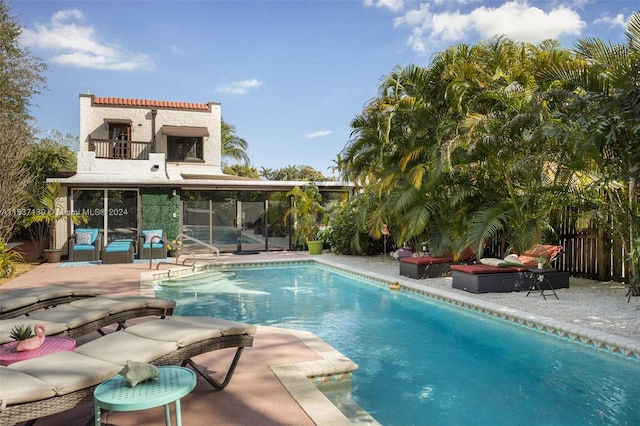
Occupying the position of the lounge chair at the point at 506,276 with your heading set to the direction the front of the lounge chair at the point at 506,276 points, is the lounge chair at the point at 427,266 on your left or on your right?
on your right

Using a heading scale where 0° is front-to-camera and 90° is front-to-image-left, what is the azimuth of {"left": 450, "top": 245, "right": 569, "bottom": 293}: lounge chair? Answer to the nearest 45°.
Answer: approximately 45°

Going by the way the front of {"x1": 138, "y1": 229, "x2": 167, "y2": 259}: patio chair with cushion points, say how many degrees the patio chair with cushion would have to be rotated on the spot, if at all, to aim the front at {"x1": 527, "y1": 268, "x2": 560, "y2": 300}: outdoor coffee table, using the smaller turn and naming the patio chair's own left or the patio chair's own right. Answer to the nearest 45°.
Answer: approximately 90° to the patio chair's own left

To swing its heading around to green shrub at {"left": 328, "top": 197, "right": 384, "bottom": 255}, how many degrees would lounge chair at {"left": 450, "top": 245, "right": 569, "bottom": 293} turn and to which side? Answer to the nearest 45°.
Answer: approximately 90° to its right

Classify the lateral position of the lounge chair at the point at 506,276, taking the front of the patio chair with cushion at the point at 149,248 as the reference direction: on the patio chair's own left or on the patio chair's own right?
on the patio chair's own left

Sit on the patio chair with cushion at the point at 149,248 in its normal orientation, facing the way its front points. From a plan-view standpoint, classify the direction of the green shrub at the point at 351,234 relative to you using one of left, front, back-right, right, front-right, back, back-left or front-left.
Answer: back-left

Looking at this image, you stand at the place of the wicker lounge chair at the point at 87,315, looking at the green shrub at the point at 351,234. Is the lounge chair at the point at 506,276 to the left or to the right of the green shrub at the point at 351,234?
right

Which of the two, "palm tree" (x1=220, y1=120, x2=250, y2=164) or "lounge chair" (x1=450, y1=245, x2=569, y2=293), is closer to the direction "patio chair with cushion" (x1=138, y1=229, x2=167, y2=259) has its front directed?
the lounge chair

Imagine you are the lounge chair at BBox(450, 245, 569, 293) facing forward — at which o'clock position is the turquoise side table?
The turquoise side table is roughly at 11 o'clock from the lounge chair.

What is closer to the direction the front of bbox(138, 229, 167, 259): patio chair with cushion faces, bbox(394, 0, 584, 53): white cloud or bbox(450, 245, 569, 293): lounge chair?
the lounge chair

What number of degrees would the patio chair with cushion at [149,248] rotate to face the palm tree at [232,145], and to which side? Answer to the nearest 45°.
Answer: approximately 135° to its right
